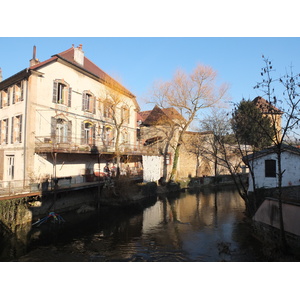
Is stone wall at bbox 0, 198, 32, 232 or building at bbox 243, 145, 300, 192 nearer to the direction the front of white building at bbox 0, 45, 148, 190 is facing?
the building

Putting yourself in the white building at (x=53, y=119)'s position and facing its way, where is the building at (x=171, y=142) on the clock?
The building is roughly at 9 o'clock from the white building.

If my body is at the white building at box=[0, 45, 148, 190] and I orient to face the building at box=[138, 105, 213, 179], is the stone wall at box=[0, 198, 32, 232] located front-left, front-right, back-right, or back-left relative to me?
back-right

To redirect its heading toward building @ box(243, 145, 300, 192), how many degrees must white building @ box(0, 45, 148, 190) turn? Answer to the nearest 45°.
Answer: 0° — it already faces it

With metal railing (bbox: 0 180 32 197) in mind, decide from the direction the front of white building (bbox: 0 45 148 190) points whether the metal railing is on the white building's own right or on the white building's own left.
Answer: on the white building's own right

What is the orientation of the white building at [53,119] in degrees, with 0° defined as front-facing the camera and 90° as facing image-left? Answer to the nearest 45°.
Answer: approximately 315°
